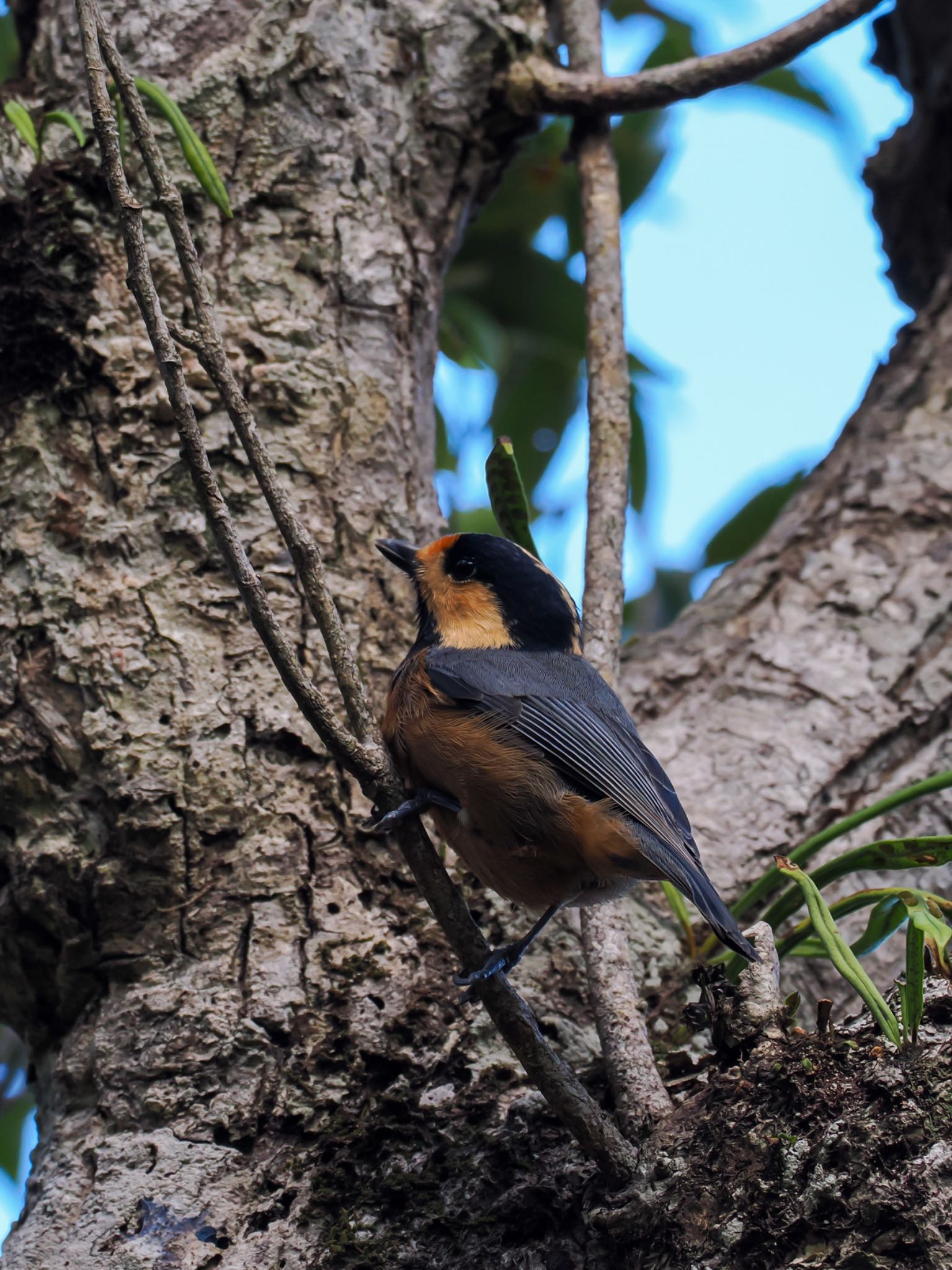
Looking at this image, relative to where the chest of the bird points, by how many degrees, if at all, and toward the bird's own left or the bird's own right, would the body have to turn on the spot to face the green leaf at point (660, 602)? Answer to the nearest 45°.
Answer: approximately 90° to the bird's own right

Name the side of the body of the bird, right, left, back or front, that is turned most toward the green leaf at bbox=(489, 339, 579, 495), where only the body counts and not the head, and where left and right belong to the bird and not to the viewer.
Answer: right

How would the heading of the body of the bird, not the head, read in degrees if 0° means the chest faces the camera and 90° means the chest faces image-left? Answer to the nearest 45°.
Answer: approximately 90°
